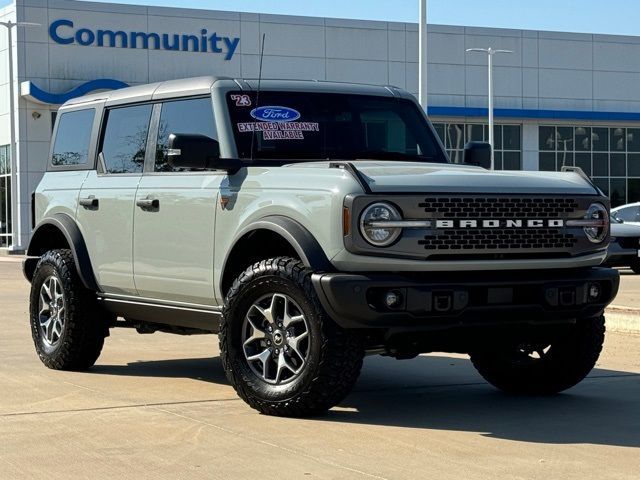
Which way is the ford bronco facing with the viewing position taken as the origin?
facing the viewer and to the right of the viewer

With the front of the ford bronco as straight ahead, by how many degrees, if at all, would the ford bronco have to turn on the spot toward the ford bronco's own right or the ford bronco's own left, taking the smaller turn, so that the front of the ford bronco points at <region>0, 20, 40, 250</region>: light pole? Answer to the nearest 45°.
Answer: approximately 135° to the ford bronco's own left
